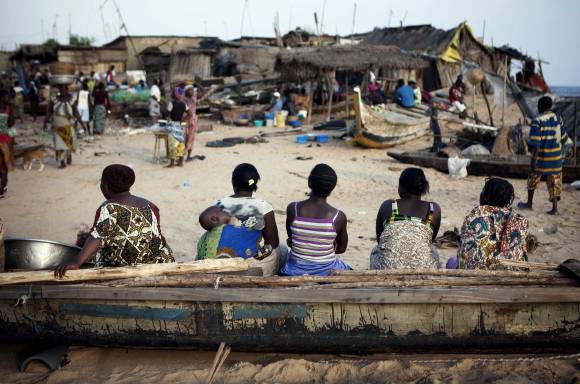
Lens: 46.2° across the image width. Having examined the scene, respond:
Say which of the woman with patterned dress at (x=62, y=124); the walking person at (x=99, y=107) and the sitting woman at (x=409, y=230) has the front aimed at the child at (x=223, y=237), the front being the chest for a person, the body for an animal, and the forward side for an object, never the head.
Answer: the woman with patterned dress

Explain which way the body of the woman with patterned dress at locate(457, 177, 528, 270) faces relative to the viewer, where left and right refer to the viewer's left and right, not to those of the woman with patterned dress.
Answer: facing away from the viewer

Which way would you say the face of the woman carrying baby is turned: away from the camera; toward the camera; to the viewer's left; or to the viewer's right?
away from the camera

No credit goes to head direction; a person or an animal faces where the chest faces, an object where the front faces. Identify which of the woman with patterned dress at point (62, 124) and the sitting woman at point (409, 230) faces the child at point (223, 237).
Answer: the woman with patterned dress

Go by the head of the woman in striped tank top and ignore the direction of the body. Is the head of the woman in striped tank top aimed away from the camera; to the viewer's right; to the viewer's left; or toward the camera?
away from the camera

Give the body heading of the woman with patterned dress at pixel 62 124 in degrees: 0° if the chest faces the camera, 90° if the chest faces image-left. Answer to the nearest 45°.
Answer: approximately 0°

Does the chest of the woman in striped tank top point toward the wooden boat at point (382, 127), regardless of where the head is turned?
yes

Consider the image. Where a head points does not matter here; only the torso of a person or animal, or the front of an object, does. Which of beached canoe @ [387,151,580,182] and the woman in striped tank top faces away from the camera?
the woman in striped tank top

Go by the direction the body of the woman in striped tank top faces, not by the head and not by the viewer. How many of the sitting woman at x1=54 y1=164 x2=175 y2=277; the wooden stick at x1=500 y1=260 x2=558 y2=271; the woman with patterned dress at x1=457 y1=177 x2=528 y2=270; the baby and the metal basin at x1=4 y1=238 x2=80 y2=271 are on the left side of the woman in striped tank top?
3

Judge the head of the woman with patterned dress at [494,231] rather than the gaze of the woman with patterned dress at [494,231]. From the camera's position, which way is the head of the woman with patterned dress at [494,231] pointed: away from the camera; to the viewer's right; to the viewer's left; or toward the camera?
away from the camera

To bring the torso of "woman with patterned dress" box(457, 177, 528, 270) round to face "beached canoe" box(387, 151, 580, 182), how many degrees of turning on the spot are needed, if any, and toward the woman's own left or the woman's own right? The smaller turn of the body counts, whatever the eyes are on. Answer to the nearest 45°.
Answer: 0° — they already face it

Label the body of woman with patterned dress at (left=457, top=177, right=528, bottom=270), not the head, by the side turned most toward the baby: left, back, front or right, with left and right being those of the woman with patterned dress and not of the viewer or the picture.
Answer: left
